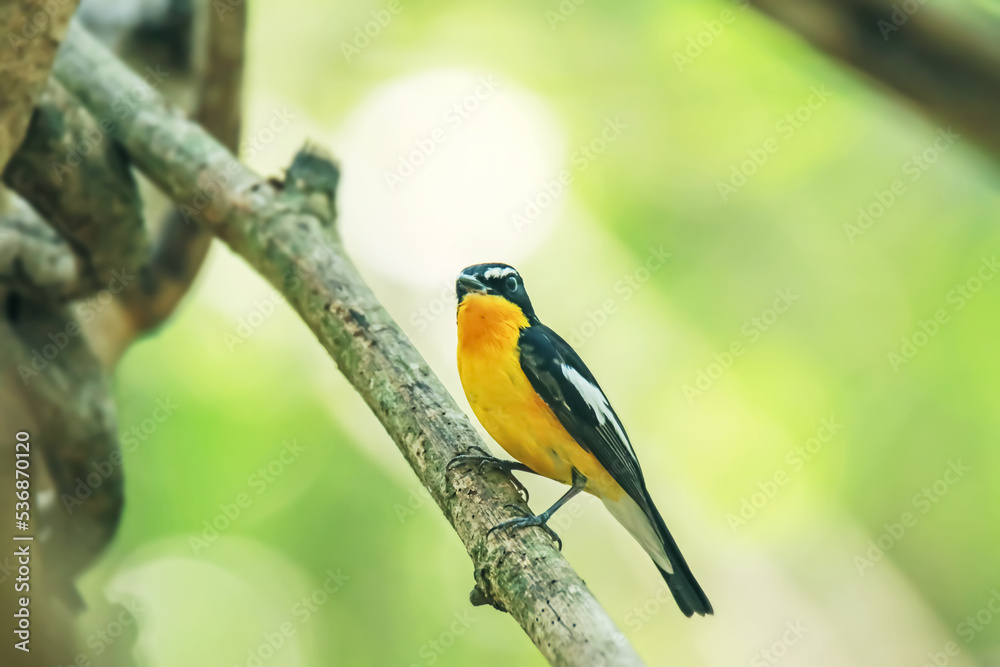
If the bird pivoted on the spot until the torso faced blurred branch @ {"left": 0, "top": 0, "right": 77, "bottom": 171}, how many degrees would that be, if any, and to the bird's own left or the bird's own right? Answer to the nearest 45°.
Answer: approximately 45° to the bird's own right

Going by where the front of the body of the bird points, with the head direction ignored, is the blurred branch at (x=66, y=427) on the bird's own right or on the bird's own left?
on the bird's own right

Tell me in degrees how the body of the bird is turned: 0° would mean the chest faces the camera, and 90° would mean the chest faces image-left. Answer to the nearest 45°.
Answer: approximately 45°

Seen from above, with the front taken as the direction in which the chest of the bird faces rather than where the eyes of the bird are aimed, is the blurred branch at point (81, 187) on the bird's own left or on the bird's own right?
on the bird's own right

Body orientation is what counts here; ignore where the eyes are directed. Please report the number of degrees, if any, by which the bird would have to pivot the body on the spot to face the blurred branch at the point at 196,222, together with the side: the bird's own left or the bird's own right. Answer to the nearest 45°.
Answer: approximately 90° to the bird's own right
